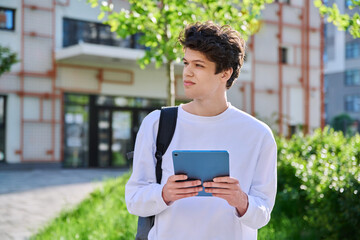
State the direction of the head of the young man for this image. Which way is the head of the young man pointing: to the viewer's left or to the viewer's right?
to the viewer's left

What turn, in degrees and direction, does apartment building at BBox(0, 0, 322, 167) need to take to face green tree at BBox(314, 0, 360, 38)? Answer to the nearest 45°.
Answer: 0° — it already faces it

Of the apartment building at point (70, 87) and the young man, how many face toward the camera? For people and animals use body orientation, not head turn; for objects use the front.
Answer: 2

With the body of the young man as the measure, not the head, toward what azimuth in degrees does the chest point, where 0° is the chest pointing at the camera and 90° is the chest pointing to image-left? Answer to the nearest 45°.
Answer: approximately 0°

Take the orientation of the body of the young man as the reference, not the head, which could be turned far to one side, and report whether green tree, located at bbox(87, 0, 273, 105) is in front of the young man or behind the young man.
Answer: behind

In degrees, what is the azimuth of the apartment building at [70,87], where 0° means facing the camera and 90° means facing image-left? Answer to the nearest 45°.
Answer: approximately 0°
